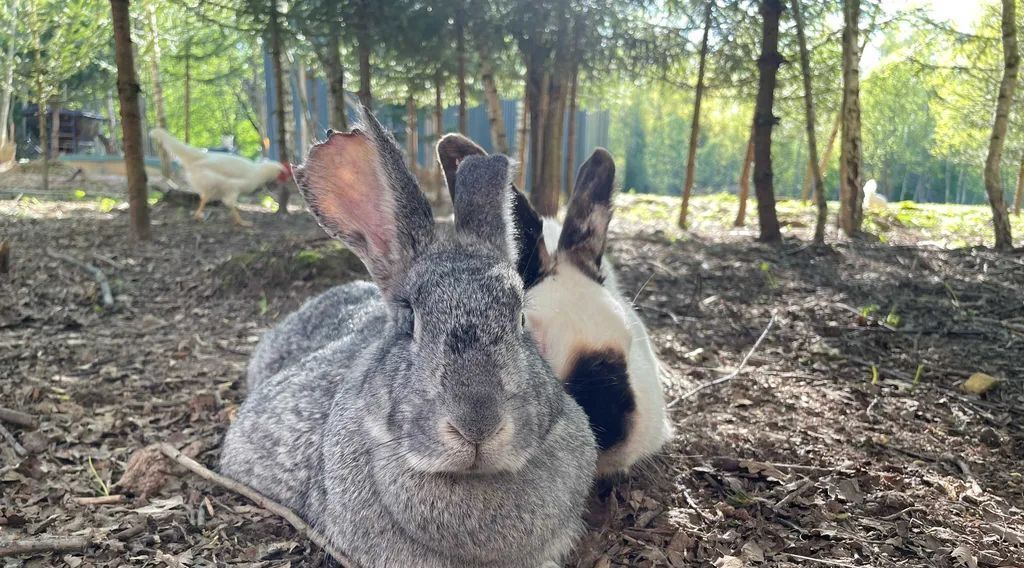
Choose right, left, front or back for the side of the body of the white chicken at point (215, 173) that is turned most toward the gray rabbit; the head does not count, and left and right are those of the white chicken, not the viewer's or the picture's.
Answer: right

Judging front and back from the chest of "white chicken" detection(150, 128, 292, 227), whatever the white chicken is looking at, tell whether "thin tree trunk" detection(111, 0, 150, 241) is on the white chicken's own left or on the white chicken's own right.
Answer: on the white chicken's own right

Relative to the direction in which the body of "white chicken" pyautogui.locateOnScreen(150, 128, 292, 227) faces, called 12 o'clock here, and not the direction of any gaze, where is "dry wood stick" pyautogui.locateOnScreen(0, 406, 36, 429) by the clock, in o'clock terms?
The dry wood stick is roughly at 3 o'clock from the white chicken.

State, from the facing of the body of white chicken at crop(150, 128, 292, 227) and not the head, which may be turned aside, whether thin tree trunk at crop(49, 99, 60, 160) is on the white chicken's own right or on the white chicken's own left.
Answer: on the white chicken's own left

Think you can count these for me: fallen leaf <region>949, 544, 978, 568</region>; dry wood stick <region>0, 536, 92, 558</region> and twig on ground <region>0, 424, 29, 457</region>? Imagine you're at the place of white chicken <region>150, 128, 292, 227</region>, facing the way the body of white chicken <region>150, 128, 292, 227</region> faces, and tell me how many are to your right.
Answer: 3

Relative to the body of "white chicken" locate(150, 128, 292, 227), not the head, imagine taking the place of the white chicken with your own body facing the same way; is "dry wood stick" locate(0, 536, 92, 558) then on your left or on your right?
on your right

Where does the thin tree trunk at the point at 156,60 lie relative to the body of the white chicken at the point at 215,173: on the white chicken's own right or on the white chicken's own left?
on the white chicken's own left

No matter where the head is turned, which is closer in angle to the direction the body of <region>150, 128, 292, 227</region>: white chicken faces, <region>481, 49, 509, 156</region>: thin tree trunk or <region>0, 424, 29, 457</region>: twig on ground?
the thin tree trunk

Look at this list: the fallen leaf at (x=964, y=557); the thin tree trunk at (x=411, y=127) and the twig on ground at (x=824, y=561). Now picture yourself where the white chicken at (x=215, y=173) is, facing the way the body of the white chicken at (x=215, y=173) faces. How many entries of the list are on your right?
2

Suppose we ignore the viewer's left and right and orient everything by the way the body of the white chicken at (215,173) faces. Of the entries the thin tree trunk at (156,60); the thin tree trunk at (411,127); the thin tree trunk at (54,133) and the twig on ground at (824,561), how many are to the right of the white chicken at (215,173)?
1

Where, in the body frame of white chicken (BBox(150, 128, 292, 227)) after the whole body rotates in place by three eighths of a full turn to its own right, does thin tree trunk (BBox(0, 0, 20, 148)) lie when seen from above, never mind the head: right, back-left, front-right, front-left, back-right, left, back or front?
right

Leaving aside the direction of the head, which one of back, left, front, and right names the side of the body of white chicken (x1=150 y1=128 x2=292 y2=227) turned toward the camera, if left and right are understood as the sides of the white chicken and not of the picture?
right

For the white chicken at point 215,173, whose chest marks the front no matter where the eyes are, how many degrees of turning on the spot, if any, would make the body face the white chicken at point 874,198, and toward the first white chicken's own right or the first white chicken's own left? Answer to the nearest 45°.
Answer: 0° — it already faces it

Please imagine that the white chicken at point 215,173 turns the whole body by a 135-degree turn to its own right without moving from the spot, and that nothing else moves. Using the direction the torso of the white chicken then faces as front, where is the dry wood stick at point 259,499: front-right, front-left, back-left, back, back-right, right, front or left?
front-left
